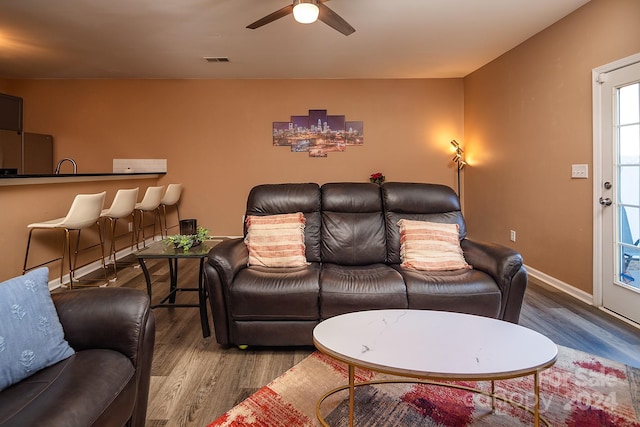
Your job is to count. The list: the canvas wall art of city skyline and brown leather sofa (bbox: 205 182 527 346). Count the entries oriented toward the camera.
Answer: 2

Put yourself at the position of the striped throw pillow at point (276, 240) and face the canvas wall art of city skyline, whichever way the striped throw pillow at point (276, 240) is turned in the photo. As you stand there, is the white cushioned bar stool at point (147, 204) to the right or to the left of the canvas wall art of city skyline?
left

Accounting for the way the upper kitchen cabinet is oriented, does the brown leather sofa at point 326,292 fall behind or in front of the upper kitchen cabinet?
in front

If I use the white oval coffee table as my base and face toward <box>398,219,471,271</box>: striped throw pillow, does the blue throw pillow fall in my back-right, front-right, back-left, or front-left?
back-left

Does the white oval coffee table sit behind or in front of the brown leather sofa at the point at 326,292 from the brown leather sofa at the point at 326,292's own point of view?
in front

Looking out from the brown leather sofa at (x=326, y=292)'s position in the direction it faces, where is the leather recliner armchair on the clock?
The leather recliner armchair is roughly at 1 o'clock from the brown leather sofa.

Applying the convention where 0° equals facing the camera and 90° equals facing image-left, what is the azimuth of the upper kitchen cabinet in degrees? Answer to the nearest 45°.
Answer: approximately 315°

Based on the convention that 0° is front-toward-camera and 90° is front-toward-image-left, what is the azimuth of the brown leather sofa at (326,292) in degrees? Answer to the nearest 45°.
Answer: approximately 0°
